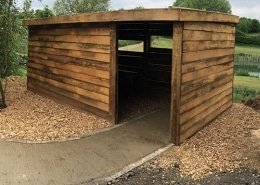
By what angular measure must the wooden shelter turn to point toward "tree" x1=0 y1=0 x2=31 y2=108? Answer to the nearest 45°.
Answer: approximately 90° to its right

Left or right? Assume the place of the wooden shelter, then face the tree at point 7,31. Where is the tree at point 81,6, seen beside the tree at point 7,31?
right
